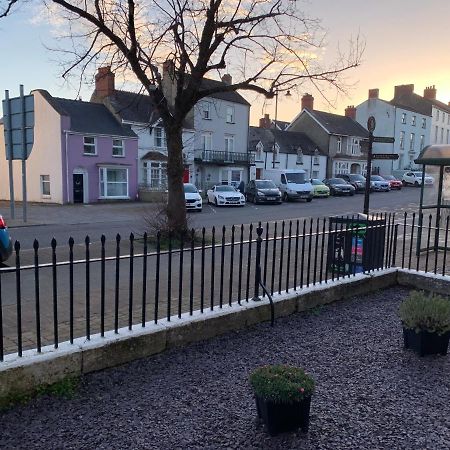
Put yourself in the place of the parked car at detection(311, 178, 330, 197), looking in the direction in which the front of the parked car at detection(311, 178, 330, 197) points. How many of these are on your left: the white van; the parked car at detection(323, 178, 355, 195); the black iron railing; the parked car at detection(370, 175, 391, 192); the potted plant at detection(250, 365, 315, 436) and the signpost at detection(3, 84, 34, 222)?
2

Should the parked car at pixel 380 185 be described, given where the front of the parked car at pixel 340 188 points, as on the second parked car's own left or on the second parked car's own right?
on the second parked car's own left

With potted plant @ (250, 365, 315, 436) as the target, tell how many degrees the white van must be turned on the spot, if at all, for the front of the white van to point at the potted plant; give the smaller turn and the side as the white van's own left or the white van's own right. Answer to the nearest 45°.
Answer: approximately 45° to the white van's own right

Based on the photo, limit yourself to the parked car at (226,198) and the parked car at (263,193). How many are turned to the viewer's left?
0

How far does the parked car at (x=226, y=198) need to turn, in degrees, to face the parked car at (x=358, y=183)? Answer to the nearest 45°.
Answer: approximately 90° to its left

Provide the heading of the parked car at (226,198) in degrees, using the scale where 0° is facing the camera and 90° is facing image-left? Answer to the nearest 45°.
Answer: approximately 315°

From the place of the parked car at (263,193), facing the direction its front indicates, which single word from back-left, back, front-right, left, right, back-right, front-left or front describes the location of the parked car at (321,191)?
left

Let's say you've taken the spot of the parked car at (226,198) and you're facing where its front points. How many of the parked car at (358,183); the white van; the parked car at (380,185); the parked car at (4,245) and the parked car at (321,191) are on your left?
4

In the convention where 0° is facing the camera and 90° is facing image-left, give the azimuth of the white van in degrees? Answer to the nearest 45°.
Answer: approximately 315°

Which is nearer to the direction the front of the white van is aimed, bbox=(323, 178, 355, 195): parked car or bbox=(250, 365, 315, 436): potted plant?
the potted plant

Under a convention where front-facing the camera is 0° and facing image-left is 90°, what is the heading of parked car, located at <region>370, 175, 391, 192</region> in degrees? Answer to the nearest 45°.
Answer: approximately 315°

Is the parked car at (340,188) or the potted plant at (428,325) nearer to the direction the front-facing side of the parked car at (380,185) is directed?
the potted plant

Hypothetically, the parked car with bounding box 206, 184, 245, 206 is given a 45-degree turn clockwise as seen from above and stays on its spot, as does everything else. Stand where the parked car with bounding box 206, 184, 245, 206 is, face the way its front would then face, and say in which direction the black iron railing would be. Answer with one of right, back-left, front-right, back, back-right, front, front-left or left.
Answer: front

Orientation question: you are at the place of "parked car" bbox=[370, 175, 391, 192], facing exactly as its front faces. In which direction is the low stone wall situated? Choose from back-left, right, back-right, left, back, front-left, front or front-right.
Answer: front-right

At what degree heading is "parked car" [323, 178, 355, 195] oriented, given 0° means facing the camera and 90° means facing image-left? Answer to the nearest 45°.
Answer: approximately 315°

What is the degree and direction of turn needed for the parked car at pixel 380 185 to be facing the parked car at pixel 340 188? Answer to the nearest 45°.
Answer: approximately 90° to its right

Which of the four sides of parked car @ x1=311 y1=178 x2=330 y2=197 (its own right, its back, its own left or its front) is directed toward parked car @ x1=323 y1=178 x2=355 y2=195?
left

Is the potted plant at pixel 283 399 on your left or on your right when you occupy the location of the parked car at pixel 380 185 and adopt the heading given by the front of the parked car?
on your right
